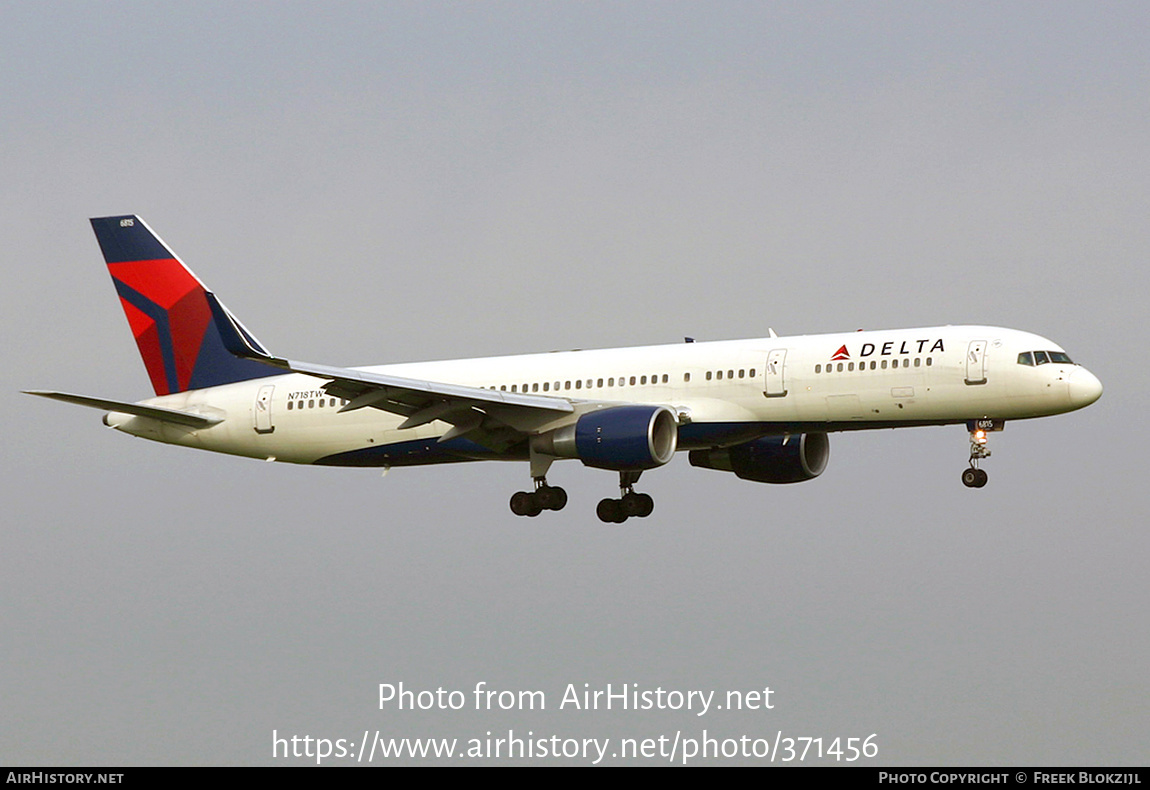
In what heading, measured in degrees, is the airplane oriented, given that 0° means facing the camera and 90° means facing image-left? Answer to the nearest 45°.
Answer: approximately 315°
